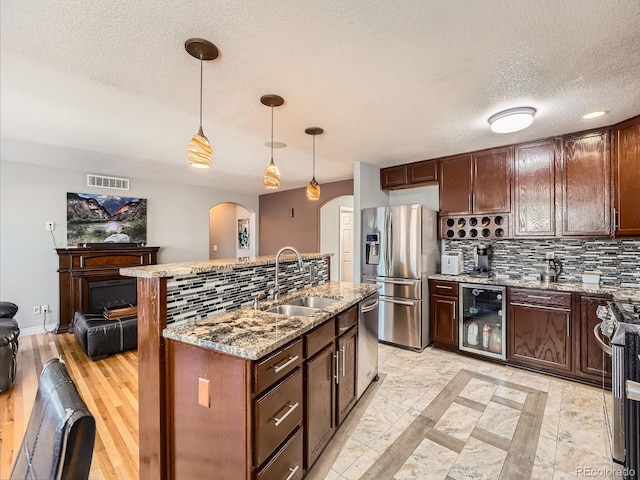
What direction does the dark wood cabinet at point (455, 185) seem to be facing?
toward the camera

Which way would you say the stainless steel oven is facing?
to the viewer's left

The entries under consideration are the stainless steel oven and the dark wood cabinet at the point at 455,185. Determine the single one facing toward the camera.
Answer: the dark wood cabinet

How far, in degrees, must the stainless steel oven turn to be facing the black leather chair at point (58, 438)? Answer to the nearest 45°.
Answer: approximately 90° to its left

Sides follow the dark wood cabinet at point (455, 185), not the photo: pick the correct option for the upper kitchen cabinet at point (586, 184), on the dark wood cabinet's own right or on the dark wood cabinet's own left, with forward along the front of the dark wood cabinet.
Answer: on the dark wood cabinet's own left

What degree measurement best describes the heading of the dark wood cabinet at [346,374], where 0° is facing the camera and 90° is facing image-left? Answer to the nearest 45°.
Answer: approximately 315°

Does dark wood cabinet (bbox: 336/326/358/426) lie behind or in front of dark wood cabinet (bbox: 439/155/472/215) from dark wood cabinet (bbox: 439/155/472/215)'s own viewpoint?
in front

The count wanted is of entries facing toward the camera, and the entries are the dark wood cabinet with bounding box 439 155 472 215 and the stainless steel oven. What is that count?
1
